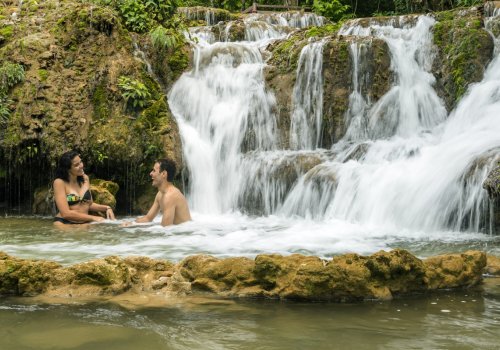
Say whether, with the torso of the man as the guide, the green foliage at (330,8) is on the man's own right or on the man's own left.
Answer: on the man's own right

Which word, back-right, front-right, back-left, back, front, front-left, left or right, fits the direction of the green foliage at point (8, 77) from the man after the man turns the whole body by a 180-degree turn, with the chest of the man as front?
back-left

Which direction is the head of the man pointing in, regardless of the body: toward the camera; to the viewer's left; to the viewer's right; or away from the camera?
to the viewer's left

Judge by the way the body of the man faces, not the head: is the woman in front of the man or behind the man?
in front

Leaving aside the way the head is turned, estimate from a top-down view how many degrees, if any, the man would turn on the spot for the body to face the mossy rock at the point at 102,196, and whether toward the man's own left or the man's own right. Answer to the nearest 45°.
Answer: approximately 45° to the man's own right

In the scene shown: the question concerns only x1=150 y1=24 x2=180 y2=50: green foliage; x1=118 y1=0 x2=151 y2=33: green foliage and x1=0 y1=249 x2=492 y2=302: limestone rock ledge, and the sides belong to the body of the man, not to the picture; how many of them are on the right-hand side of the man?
2

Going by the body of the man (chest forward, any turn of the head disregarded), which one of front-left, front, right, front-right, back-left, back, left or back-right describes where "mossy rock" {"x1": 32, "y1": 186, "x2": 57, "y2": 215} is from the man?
front-right

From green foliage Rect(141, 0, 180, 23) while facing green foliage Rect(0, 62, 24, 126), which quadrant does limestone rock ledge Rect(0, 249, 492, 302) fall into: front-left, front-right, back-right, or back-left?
front-left

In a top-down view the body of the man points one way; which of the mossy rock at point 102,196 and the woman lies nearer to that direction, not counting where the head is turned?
the woman

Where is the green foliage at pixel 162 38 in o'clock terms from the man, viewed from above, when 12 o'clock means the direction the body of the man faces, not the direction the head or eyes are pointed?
The green foliage is roughly at 3 o'clock from the man.

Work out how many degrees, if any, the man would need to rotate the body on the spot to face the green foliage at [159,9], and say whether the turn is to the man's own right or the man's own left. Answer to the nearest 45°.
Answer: approximately 90° to the man's own right

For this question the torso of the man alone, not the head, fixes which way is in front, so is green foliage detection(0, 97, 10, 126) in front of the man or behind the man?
in front

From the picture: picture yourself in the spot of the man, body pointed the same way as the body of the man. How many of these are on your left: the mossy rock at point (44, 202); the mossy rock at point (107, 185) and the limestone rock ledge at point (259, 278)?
1

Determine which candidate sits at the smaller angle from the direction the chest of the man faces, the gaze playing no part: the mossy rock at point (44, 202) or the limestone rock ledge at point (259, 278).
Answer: the mossy rock

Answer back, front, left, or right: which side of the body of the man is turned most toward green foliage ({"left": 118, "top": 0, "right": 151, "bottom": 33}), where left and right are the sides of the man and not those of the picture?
right

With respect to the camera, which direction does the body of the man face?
to the viewer's left
